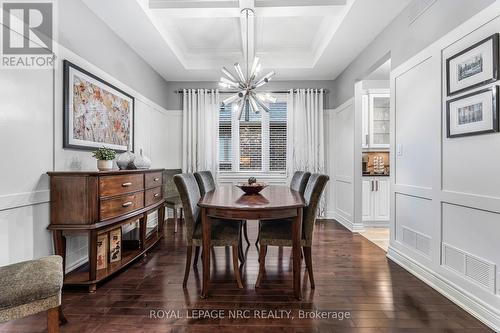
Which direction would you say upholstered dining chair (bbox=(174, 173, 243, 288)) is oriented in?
to the viewer's right

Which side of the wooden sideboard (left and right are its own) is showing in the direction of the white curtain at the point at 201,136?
left

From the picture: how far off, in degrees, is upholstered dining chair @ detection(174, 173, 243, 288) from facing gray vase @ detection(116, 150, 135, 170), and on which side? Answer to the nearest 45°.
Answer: approximately 135° to its left

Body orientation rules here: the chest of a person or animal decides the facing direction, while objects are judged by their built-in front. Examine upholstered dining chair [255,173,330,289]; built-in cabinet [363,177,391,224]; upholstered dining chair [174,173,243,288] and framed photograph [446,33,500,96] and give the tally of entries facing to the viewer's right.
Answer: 1

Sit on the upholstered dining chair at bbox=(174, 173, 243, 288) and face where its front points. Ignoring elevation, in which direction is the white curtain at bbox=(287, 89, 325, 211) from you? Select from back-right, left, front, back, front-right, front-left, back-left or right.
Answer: front-left

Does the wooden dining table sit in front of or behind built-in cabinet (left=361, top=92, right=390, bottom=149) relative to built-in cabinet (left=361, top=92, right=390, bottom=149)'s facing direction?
in front

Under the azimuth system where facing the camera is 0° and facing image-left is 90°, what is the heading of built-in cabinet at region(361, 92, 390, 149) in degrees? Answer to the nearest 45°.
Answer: approximately 0°

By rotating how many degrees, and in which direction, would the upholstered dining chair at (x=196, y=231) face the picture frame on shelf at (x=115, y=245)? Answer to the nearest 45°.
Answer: approximately 135° to its left

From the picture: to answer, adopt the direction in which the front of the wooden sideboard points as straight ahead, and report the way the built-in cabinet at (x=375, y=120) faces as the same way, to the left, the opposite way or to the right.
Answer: to the right

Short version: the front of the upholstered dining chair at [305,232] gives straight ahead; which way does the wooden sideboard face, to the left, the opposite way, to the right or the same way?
the opposite way

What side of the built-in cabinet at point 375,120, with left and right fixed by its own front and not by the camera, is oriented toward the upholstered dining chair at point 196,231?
front

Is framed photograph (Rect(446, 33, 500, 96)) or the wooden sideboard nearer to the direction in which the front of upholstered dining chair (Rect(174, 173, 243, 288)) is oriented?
the framed photograph

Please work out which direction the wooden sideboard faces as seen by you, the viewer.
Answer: facing the viewer and to the right of the viewer

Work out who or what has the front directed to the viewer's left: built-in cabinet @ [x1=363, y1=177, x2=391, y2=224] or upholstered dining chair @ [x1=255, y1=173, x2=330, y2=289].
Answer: the upholstered dining chair

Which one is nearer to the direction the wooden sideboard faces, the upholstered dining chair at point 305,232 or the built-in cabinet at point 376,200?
the upholstered dining chair

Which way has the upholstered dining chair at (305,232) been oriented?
to the viewer's left

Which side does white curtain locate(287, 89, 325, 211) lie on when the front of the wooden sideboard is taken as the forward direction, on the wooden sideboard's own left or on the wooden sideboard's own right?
on the wooden sideboard's own left
